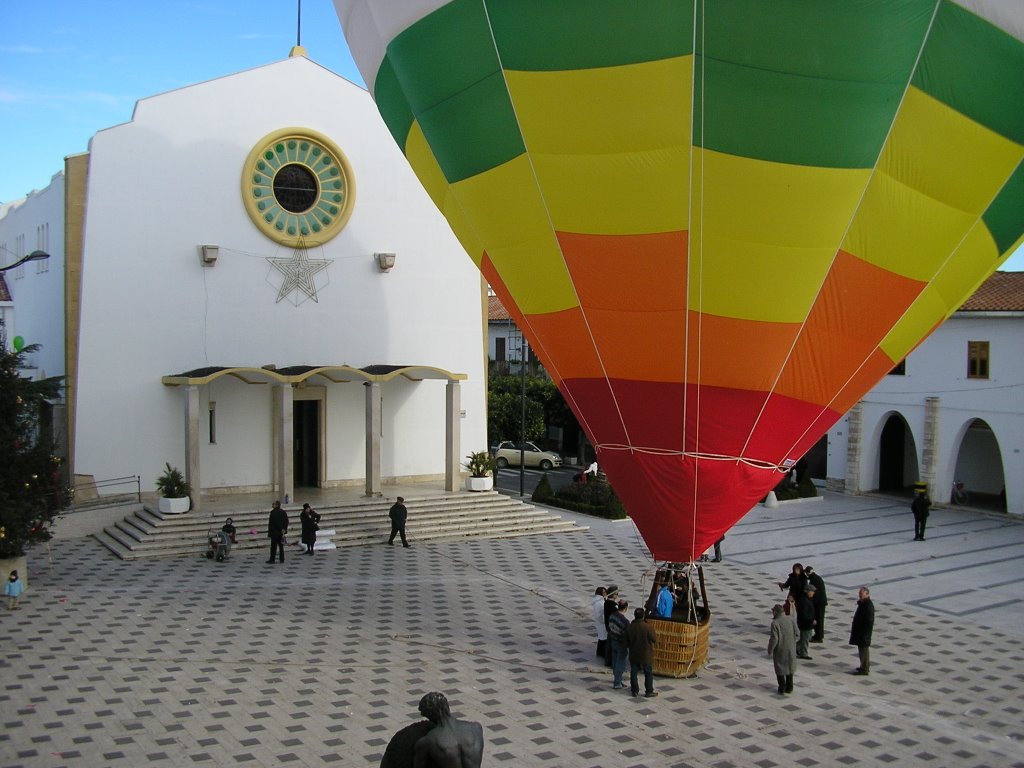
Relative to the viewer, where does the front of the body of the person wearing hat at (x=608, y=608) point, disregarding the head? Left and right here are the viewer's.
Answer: facing to the right of the viewer

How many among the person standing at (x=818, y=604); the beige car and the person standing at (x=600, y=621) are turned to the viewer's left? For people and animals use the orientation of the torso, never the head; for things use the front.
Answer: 1

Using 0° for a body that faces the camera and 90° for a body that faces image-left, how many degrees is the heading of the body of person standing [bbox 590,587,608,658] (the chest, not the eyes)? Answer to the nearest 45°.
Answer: approximately 270°

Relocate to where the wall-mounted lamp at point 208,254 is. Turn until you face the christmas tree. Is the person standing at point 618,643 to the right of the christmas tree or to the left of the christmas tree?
left

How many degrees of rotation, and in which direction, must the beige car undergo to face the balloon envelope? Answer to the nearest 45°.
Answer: approximately 90° to its right

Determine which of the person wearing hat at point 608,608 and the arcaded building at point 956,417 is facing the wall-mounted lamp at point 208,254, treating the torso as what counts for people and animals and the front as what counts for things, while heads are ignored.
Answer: the arcaded building

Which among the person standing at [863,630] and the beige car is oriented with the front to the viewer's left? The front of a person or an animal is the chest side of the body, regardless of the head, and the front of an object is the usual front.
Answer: the person standing

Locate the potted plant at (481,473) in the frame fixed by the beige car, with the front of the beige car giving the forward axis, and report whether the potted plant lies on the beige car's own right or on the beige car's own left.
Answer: on the beige car's own right

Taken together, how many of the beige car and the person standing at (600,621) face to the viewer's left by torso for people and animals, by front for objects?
0

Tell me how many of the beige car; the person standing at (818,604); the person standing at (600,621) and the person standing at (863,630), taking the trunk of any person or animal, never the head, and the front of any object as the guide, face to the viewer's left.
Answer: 2

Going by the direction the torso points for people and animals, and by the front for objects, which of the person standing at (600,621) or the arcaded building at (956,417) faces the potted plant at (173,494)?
the arcaded building

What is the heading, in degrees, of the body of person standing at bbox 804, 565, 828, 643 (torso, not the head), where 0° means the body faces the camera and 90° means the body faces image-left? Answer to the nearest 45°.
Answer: approximately 90°

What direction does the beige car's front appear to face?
to the viewer's right

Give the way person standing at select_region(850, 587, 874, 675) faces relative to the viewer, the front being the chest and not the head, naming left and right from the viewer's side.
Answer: facing to the left of the viewer

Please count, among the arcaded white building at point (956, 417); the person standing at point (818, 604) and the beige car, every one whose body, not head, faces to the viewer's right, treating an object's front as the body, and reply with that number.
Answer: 1

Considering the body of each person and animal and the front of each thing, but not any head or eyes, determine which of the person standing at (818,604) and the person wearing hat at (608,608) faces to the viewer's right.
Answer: the person wearing hat
